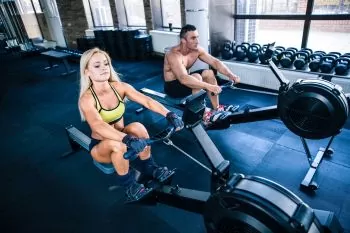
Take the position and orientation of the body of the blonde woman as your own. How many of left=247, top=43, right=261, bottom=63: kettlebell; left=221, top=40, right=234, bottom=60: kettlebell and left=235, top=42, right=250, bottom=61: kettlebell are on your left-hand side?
3

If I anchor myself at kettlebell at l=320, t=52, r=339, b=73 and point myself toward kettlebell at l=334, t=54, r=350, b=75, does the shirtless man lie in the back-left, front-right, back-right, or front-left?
back-right

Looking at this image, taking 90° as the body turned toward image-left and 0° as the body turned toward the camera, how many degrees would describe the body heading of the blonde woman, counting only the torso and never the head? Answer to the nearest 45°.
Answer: approximately 315°

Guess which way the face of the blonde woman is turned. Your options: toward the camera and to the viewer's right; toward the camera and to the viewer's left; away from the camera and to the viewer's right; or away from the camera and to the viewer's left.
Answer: toward the camera and to the viewer's right

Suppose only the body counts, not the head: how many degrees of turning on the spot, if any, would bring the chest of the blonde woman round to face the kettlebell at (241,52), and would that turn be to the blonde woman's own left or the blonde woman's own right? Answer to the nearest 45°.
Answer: approximately 90° to the blonde woman's own left

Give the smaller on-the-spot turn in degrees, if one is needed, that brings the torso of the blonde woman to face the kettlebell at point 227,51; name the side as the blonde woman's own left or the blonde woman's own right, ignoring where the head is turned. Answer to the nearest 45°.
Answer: approximately 90° to the blonde woman's own left

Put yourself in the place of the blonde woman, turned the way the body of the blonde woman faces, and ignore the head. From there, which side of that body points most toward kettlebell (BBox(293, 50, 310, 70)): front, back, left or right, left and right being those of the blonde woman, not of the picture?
left

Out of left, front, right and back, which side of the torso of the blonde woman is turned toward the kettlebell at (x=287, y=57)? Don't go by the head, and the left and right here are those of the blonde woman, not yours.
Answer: left
